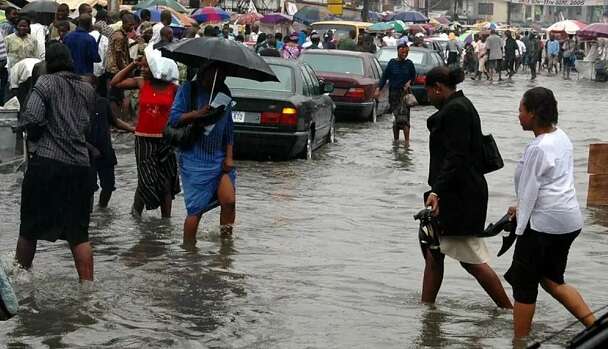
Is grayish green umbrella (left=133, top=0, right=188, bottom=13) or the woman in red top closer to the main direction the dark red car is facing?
the grayish green umbrella

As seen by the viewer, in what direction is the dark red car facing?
away from the camera

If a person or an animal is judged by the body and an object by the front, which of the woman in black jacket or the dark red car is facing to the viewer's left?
the woman in black jacket

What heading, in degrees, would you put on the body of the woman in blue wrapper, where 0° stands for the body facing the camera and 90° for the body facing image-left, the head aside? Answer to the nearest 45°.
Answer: approximately 315°

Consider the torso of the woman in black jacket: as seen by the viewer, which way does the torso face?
to the viewer's left

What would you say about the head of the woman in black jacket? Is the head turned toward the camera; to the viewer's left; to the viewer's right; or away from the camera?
to the viewer's left

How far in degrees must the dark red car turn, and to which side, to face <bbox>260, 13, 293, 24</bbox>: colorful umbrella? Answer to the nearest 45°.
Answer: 0° — it already faces it

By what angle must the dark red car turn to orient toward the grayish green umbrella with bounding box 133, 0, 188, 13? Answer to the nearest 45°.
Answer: approximately 45° to its left

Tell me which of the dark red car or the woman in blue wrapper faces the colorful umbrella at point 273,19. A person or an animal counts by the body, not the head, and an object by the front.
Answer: the dark red car

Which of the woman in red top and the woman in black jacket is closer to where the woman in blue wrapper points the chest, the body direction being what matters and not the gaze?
the woman in black jacket

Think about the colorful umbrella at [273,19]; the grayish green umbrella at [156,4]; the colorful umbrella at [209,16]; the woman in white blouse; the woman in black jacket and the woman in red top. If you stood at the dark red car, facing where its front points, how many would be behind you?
3

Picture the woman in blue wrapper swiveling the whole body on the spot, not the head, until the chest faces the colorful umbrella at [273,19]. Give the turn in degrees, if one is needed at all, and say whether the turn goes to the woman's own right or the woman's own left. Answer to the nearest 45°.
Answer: approximately 135° to the woman's own left

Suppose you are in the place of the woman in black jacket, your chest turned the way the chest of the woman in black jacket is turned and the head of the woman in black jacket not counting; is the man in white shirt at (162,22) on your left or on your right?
on your right

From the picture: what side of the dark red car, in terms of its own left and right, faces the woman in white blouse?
back
